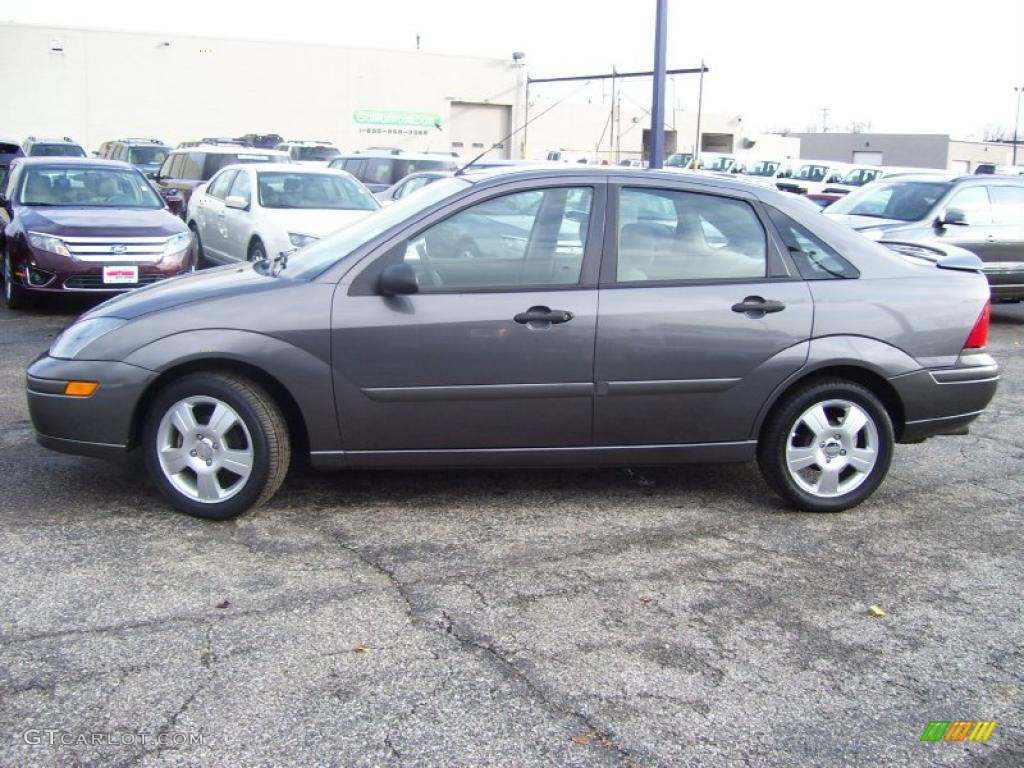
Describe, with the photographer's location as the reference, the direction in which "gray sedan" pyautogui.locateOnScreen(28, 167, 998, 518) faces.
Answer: facing to the left of the viewer

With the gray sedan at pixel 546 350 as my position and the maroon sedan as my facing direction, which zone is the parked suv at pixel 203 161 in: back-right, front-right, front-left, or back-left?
front-right

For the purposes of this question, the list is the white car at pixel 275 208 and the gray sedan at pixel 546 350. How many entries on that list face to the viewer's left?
1

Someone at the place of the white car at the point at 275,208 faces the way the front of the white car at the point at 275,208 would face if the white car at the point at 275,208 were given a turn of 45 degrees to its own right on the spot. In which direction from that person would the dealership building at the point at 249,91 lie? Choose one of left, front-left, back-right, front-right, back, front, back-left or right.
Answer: back

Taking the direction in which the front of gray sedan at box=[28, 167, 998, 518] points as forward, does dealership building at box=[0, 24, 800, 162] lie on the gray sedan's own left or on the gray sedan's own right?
on the gray sedan's own right

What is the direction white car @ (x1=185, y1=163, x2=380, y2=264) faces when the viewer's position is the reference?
facing the viewer and to the right of the viewer

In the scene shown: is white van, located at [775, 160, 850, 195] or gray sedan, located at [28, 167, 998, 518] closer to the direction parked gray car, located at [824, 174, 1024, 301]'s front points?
the gray sedan

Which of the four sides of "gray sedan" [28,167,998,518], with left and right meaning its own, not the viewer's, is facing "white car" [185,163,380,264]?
right

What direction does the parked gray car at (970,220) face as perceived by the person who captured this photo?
facing the viewer and to the left of the viewer

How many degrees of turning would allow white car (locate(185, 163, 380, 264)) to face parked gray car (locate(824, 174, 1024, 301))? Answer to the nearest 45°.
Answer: approximately 45° to its left

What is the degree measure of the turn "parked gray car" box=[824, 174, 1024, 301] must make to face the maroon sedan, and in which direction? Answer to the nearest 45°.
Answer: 0° — it already faces it

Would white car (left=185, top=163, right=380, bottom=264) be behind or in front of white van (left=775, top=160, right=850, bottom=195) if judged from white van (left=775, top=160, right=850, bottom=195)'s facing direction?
in front

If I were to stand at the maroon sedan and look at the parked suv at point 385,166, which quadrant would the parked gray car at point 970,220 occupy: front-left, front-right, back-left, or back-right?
front-right

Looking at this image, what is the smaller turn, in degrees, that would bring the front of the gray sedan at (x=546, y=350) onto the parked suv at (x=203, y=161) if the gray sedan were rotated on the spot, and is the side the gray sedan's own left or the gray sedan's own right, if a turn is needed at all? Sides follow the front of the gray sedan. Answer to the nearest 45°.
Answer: approximately 90° to the gray sedan's own right
